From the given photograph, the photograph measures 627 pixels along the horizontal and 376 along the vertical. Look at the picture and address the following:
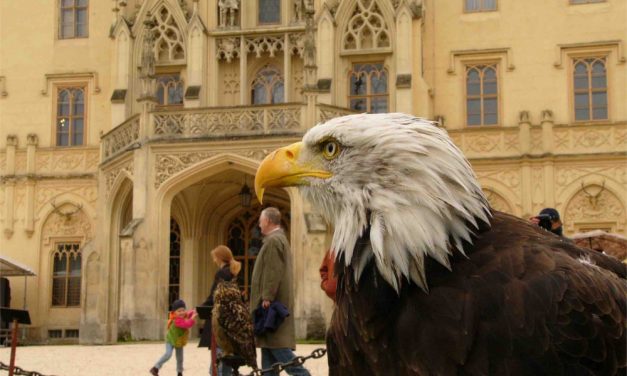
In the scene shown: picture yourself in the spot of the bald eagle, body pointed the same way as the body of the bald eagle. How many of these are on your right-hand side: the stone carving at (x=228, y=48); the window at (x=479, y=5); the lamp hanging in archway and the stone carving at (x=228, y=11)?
4

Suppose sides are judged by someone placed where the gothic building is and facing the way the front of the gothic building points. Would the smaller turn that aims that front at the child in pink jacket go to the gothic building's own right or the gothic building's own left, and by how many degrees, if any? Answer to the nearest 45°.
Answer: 0° — it already faces them

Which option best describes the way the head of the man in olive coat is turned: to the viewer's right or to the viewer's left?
to the viewer's left

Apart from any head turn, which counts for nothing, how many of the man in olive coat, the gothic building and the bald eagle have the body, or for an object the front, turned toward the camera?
1

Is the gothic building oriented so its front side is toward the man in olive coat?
yes

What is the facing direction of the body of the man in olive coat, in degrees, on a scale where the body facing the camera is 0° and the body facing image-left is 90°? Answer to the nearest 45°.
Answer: approximately 90°

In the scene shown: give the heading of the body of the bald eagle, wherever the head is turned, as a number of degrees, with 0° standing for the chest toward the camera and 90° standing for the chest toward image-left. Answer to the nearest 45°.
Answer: approximately 90°

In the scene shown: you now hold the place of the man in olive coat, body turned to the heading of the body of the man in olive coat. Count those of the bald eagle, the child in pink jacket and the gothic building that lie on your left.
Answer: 1
